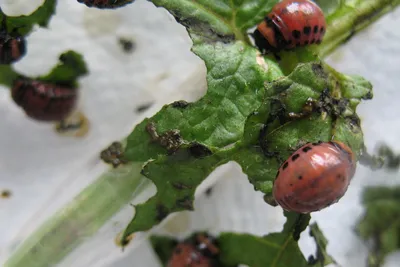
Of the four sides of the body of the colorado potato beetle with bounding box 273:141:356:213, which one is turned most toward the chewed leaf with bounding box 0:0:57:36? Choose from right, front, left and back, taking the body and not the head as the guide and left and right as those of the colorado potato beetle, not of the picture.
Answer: left

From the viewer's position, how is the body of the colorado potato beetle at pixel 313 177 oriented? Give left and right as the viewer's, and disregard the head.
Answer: facing away from the viewer and to the right of the viewer

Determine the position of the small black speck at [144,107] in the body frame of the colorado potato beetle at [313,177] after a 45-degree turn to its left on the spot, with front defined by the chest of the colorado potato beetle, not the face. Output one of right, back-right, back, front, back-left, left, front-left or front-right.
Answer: front-left

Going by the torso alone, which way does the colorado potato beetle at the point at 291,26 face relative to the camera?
to the viewer's left

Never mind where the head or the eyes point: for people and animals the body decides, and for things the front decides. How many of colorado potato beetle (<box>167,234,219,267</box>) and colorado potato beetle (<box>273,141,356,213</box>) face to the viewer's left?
0

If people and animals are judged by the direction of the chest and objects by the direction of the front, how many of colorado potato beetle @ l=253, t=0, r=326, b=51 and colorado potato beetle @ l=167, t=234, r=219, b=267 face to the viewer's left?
1

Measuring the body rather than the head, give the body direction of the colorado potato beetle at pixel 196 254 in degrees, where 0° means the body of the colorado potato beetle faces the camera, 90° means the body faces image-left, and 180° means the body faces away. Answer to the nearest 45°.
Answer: approximately 225°

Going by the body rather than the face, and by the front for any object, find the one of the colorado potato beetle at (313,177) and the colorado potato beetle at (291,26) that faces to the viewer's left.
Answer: the colorado potato beetle at (291,26)

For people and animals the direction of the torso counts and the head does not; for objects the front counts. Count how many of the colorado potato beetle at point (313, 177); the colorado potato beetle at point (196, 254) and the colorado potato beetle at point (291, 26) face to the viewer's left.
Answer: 1
